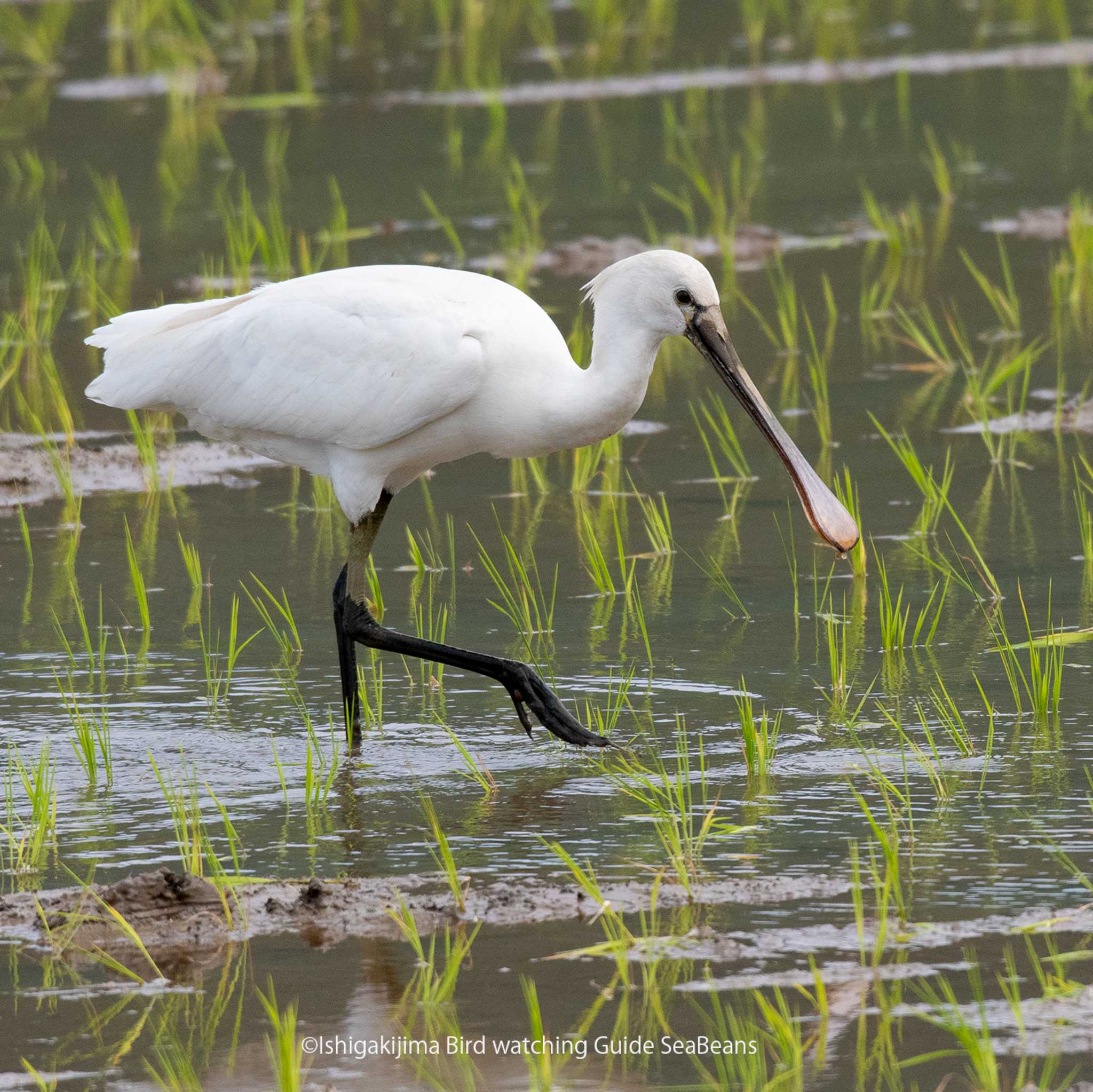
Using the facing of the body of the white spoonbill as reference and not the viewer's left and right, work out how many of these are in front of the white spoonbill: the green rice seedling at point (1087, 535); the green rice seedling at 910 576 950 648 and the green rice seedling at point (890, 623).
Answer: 3

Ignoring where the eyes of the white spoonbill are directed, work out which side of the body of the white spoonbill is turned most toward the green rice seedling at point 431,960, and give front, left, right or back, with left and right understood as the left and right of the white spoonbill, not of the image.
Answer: right

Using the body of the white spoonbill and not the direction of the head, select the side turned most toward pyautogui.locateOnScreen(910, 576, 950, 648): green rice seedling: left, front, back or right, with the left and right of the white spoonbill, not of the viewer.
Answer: front

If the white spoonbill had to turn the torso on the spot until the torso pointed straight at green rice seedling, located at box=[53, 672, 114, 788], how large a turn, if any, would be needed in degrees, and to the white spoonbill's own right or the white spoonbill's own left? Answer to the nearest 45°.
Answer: approximately 135° to the white spoonbill's own right

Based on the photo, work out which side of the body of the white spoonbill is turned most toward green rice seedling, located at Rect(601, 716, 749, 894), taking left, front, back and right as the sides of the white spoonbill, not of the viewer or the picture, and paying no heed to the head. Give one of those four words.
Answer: right

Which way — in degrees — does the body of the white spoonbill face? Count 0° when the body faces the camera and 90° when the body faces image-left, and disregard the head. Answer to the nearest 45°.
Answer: approximately 270°

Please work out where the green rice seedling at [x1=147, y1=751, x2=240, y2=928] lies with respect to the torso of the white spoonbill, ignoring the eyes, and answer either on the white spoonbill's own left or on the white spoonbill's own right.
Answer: on the white spoonbill's own right

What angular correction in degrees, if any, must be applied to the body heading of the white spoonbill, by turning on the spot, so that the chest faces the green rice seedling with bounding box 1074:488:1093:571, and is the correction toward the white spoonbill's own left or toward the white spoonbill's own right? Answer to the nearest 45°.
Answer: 0° — it already faces it

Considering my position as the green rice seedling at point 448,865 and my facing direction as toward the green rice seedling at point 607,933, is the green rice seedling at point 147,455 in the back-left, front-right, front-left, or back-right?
back-left

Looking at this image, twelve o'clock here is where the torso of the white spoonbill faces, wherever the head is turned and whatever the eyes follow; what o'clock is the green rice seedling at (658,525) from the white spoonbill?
The green rice seedling is roughly at 10 o'clock from the white spoonbill.

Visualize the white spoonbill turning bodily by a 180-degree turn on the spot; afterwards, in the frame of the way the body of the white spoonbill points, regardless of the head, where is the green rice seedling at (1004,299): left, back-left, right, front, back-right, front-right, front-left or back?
back-right

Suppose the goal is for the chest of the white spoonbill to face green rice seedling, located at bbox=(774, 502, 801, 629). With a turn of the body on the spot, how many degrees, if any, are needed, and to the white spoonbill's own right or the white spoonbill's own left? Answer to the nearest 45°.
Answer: approximately 45° to the white spoonbill's own left

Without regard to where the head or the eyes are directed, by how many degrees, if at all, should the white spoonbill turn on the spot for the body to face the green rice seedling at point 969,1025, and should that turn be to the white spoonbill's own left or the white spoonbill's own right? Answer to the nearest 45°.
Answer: approximately 90° to the white spoonbill's own right

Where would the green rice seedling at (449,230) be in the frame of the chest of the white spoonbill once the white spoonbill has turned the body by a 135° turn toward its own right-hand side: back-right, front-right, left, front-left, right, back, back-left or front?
back-right
